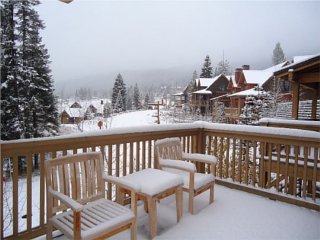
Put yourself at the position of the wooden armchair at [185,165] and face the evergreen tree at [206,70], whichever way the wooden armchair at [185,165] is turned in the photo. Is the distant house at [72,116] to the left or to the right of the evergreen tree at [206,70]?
left

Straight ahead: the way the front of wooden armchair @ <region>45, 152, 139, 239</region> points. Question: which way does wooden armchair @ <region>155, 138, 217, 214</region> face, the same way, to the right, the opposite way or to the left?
the same way

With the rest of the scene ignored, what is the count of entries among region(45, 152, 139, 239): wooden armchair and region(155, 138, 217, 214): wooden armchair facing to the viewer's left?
0
